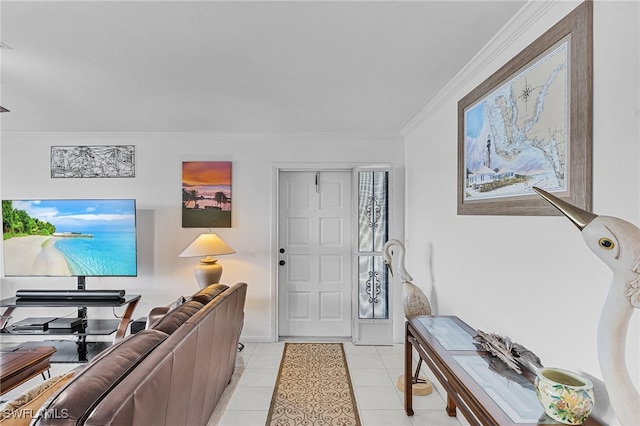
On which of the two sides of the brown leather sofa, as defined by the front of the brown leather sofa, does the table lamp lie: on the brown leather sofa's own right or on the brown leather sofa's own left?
on the brown leather sofa's own right

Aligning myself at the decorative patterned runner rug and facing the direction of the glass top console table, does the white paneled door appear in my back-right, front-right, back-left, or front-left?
back-left

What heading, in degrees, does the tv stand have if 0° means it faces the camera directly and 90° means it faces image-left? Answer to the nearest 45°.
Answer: approximately 0°

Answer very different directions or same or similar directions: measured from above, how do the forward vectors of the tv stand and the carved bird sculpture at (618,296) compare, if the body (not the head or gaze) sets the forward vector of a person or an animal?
very different directions

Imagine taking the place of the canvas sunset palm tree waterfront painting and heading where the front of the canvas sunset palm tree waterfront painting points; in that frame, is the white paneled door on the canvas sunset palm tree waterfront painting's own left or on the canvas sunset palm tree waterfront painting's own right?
on the canvas sunset palm tree waterfront painting's own left

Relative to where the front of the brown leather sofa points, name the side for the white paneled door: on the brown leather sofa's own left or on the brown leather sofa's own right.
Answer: on the brown leather sofa's own right

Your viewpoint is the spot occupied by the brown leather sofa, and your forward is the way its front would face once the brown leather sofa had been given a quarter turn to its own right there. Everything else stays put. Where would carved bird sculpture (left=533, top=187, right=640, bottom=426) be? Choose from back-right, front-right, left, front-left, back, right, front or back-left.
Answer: right

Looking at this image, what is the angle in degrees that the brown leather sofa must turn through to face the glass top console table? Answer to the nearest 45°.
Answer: approximately 180°

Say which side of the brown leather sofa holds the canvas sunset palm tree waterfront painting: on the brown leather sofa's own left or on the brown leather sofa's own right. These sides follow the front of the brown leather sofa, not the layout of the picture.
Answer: on the brown leather sofa's own right

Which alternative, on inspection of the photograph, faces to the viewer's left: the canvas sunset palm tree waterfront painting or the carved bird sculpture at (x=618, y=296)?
the carved bird sculpture

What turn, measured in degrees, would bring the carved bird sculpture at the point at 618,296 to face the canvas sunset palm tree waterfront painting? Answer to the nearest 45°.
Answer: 0° — it already faces it

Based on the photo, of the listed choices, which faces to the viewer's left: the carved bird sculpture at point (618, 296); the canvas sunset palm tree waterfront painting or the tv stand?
the carved bird sculpture

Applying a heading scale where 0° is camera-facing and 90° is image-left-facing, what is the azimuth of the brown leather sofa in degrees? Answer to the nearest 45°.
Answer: approximately 135°

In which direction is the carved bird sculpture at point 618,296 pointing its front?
to the viewer's left
